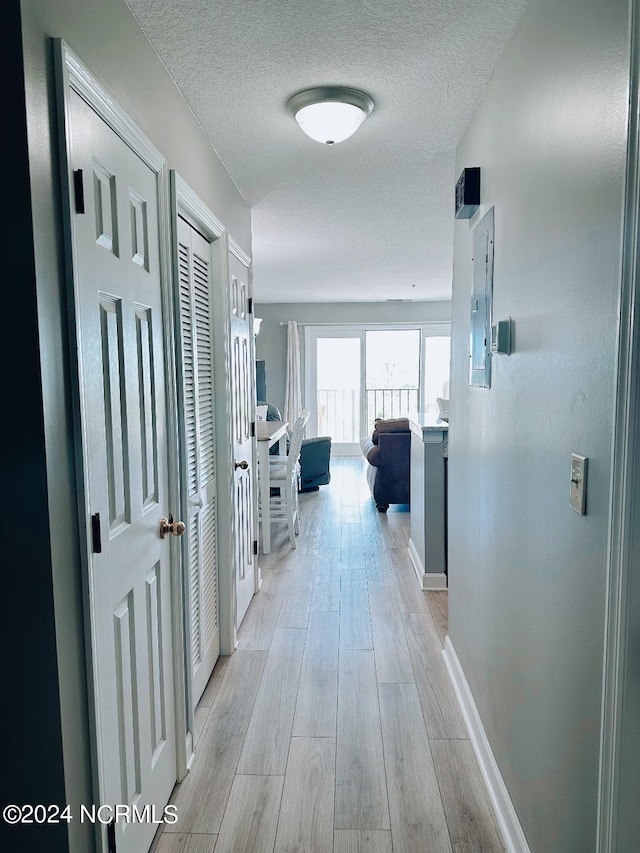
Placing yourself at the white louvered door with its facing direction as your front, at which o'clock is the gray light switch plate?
The gray light switch plate is roughly at 2 o'clock from the white louvered door.

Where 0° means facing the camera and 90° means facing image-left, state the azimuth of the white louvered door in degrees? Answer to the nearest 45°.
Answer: approximately 270°

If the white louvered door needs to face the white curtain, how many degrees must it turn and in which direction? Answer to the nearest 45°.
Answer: approximately 90° to its left

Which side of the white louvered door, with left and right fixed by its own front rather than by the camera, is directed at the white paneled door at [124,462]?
right

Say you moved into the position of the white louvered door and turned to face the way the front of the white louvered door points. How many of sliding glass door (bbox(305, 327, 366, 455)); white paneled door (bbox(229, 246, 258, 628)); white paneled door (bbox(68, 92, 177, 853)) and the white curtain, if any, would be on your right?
1

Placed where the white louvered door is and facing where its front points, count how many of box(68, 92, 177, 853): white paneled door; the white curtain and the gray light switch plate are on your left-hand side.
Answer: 1

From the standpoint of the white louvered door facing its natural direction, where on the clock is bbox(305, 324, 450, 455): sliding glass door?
The sliding glass door is roughly at 10 o'clock from the white louvered door.
